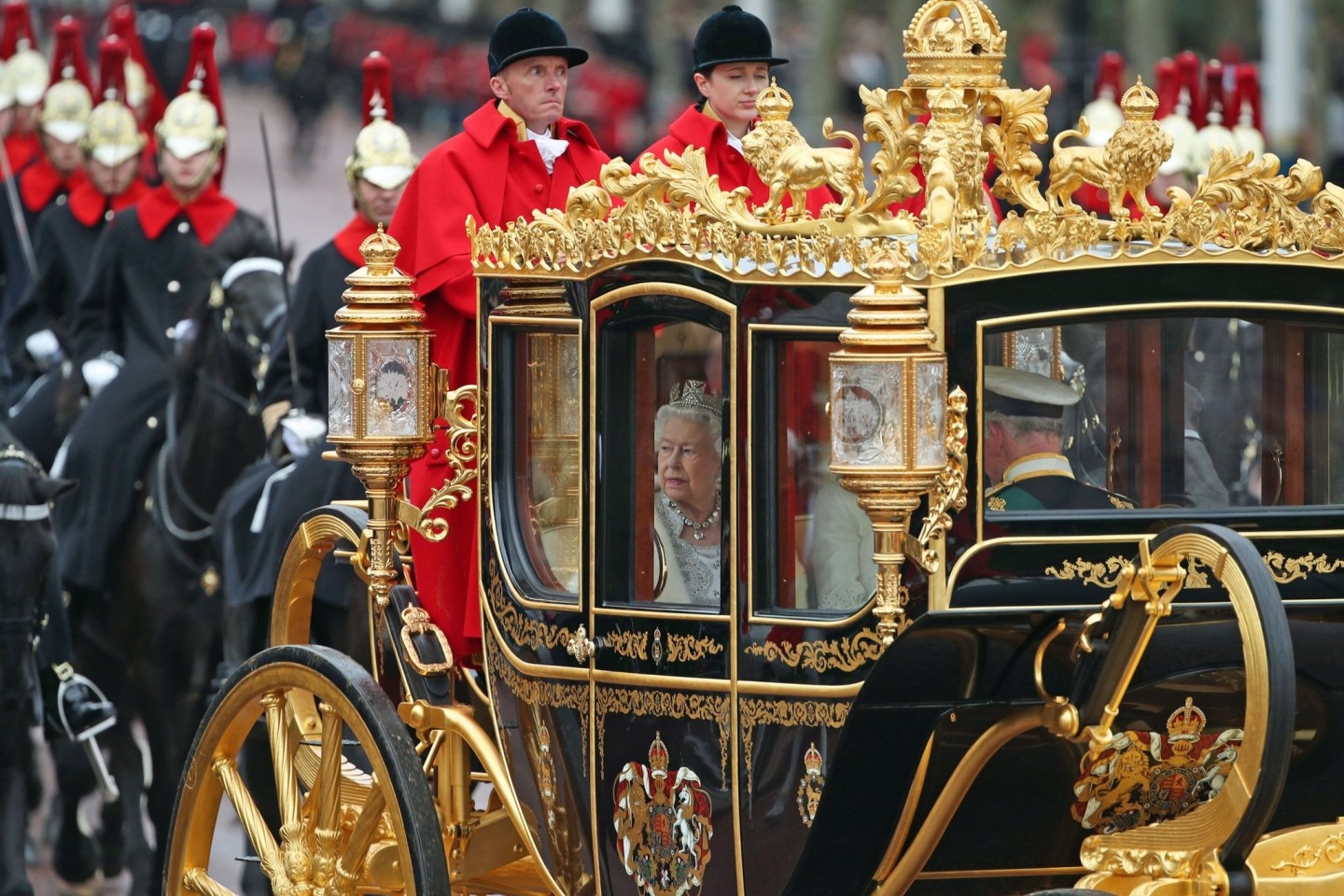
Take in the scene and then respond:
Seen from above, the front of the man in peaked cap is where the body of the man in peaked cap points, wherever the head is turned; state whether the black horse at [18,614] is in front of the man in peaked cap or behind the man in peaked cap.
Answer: in front

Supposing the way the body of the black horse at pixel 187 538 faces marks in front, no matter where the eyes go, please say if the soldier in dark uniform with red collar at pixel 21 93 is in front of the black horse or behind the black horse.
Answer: behind

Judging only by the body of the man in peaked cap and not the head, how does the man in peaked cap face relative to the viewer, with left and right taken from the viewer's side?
facing away from the viewer and to the left of the viewer

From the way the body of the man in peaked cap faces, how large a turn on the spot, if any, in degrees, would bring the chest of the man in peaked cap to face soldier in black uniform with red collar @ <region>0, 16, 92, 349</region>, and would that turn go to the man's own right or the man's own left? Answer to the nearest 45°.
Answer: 0° — they already face them

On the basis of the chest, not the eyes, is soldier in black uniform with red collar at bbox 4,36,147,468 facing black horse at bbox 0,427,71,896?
yes

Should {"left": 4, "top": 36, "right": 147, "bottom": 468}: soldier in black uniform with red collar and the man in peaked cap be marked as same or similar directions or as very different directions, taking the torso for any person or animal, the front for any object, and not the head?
very different directions

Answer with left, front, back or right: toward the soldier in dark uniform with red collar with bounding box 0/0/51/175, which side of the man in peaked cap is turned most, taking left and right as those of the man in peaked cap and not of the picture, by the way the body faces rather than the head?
front

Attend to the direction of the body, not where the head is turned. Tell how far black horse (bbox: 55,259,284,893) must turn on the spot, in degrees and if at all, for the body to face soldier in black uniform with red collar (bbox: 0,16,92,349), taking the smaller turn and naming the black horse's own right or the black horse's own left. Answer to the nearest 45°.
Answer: approximately 135° to the black horse's own left

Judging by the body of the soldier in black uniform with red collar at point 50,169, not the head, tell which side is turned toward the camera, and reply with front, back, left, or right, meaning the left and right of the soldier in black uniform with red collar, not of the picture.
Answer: front

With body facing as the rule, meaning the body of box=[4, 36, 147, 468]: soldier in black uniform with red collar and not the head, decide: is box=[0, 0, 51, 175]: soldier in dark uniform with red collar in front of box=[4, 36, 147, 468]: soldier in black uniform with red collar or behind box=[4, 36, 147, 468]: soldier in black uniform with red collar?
behind

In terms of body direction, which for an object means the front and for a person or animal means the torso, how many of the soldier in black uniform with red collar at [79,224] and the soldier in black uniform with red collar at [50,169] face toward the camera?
2
